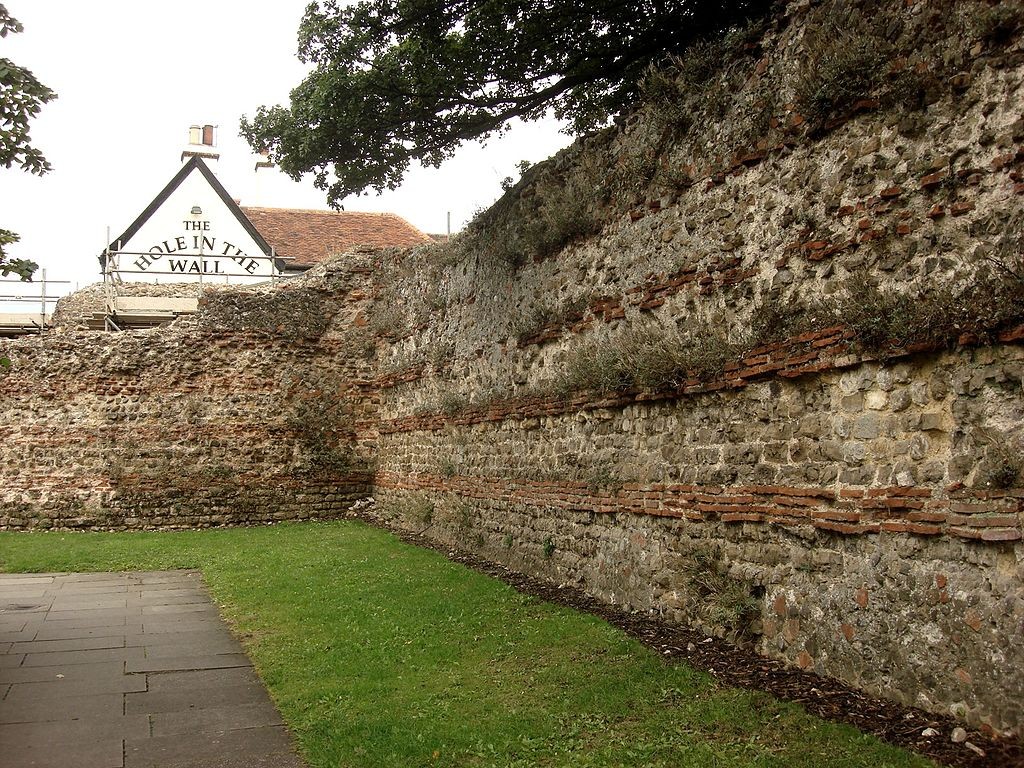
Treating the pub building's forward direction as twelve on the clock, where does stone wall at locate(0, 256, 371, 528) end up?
The stone wall is roughly at 12 o'clock from the pub building.

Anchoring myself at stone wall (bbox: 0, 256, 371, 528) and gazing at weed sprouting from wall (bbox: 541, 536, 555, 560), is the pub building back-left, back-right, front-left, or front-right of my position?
back-left

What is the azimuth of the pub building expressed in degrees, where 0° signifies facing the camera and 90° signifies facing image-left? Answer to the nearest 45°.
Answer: approximately 0°

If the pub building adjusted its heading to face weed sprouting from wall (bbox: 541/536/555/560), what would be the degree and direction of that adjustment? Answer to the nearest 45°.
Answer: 0° — it already faces it
